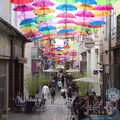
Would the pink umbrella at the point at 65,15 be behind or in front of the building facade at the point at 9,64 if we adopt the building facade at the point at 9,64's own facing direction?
in front

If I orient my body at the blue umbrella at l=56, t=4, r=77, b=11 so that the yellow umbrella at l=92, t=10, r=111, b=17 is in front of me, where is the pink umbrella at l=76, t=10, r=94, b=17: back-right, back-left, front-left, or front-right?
front-left

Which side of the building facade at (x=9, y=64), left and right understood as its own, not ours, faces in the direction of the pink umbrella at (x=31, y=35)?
left

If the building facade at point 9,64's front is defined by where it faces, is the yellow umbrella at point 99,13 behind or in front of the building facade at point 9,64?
in front

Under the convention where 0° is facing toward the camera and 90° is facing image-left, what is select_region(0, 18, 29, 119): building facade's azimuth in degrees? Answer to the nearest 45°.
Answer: approximately 270°

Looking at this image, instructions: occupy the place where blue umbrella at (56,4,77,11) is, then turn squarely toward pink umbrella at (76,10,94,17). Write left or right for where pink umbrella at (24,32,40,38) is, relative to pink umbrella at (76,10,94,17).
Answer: left

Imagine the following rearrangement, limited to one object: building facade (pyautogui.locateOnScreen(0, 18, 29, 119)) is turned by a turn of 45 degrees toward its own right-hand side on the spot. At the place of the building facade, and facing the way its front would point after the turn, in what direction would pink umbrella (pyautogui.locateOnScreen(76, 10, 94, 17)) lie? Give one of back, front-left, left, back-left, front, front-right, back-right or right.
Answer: front

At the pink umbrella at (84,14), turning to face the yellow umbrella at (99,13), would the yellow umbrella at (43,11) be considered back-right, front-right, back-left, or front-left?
back-right
